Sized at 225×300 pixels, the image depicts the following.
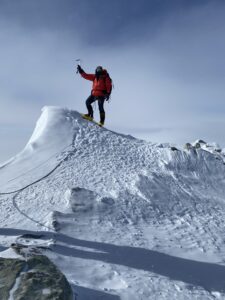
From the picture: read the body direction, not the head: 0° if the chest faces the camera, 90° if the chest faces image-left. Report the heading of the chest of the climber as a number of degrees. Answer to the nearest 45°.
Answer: approximately 45°
